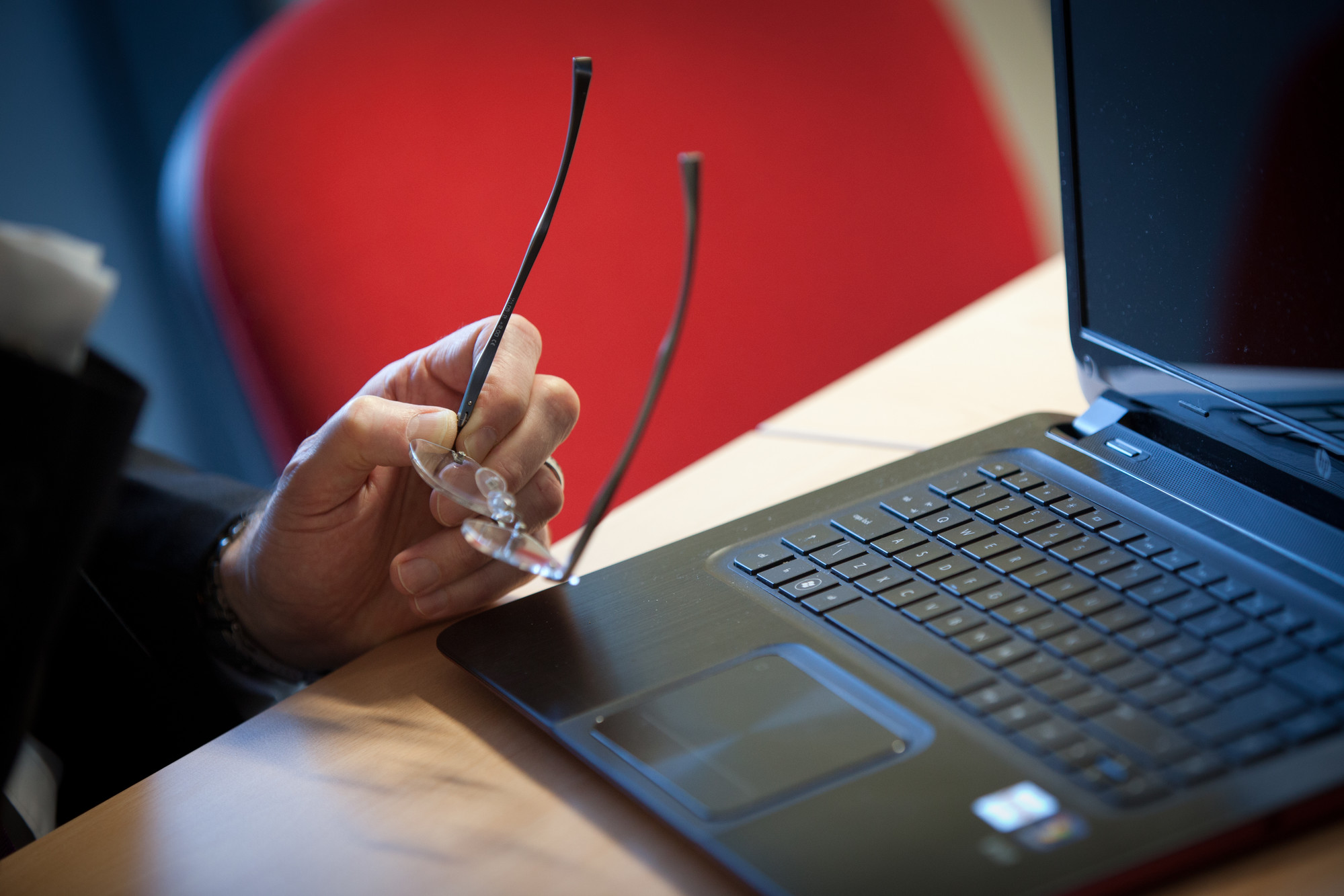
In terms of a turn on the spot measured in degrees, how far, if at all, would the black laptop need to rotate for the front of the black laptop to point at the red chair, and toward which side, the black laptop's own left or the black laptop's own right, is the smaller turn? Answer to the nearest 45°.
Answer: approximately 90° to the black laptop's own right

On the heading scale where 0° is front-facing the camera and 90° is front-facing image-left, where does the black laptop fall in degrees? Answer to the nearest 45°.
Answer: approximately 45°
